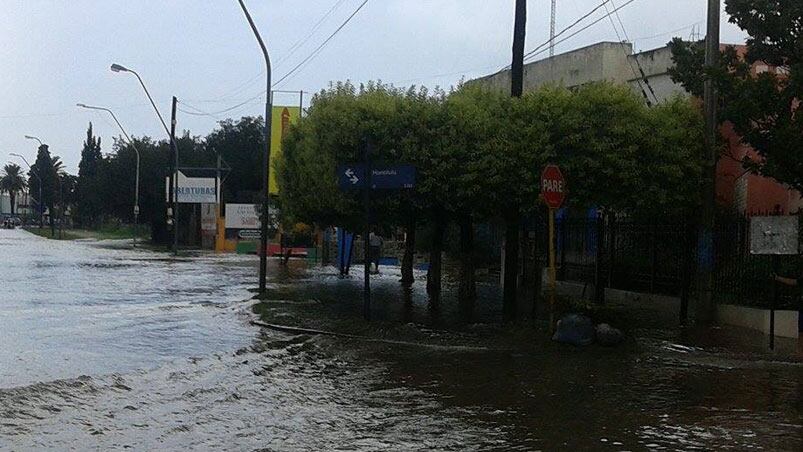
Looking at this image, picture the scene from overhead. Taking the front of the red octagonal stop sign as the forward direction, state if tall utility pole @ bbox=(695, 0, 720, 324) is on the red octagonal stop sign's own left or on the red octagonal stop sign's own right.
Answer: on the red octagonal stop sign's own left

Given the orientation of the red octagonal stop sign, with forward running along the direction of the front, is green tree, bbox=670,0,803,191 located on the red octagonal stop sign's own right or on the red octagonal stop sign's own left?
on the red octagonal stop sign's own left

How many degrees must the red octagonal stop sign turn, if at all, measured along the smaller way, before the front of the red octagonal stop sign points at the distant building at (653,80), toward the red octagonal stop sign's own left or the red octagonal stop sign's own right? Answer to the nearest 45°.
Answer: approximately 135° to the red octagonal stop sign's own left

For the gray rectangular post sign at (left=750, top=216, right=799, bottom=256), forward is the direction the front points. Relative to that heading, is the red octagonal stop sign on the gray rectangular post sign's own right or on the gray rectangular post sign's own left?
on the gray rectangular post sign's own right

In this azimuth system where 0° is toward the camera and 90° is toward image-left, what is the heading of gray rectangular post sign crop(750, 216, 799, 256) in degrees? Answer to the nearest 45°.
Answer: approximately 0°

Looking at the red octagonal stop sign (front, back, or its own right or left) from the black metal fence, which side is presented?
left
